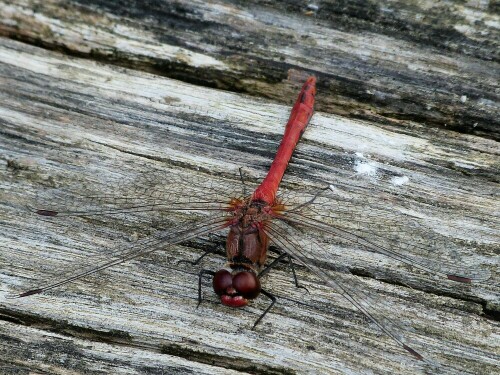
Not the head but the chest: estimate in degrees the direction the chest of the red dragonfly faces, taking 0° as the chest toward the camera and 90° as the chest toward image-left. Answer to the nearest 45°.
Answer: approximately 0°
